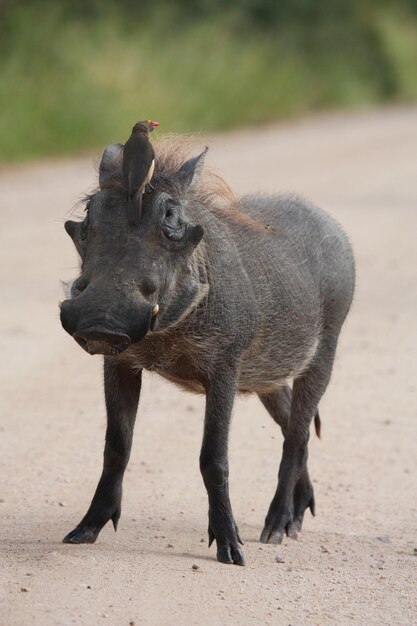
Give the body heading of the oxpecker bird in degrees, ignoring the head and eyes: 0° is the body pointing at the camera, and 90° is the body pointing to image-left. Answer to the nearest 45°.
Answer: approximately 225°

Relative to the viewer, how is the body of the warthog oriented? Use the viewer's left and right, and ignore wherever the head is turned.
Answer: facing the viewer and to the left of the viewer
